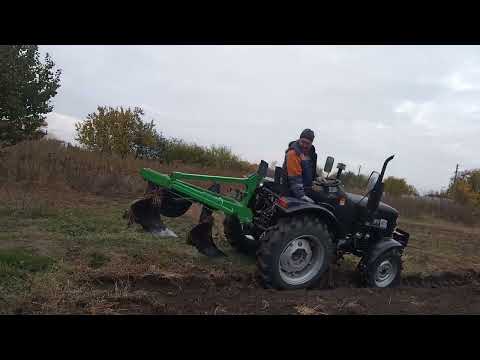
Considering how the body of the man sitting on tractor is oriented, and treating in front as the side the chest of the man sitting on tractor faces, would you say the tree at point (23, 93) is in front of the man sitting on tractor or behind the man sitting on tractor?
behind

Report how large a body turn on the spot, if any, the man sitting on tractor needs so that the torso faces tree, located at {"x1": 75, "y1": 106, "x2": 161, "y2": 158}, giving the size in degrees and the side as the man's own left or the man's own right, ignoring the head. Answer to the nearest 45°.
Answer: approximately 180°

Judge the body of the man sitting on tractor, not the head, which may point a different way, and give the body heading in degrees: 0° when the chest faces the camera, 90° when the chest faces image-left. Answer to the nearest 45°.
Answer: approximately 315°

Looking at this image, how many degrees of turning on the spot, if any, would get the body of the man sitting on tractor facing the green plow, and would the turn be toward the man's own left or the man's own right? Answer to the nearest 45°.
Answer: approximately 135° to the man's own right
